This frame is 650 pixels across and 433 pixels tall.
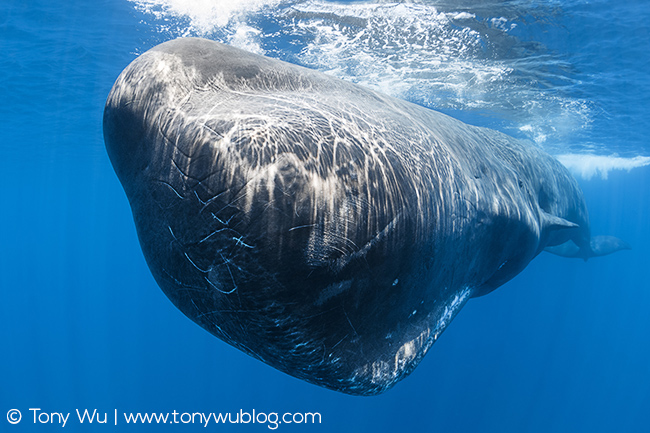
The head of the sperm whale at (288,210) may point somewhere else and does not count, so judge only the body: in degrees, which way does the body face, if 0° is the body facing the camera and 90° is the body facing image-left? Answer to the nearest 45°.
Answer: approximately 45°
